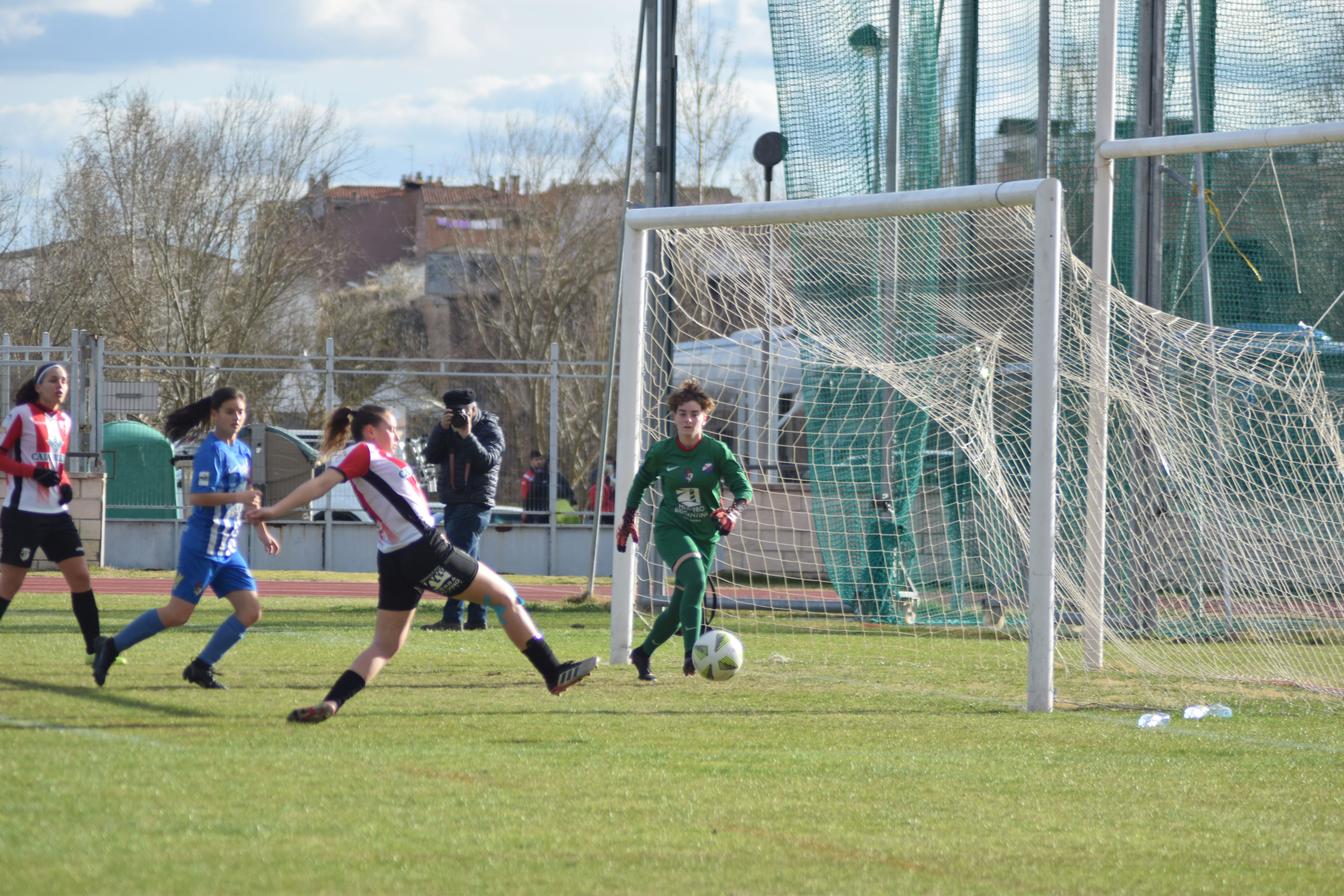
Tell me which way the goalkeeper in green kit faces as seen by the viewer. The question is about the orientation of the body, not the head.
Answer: toward the camera

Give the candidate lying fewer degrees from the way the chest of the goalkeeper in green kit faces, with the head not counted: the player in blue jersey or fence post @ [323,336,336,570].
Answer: the player in blue jersey

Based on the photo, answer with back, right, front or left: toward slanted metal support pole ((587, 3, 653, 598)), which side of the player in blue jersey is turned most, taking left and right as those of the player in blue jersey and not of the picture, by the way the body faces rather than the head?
left

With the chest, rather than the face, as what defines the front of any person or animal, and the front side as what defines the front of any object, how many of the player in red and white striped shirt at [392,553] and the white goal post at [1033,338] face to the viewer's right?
1

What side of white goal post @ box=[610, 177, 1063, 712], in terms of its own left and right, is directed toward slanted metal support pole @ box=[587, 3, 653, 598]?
right

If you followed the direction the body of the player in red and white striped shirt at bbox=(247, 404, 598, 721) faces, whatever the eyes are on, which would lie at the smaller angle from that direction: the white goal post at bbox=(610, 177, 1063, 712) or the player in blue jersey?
the white goal post

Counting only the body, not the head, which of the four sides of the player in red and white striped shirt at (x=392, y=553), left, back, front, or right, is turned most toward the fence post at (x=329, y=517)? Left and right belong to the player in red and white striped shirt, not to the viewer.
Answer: left

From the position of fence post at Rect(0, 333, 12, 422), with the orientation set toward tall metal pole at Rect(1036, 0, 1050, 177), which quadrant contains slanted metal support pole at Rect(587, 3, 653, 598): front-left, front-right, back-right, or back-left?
front-right

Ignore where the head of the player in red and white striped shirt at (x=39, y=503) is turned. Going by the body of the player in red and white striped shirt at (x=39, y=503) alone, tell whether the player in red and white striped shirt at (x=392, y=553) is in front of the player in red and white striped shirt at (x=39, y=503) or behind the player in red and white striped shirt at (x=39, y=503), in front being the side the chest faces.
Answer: in front

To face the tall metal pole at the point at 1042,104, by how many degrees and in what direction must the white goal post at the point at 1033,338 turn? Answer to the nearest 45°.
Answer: approximately 135° to its right

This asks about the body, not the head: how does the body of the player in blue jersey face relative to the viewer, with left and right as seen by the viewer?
facing the viewer and to the right of the viewer

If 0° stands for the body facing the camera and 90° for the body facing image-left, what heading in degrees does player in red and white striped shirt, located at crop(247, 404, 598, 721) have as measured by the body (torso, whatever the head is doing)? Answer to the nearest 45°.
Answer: approximately 270°

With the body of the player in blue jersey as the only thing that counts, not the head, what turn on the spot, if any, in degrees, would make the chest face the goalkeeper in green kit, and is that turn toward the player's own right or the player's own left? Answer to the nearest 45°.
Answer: approximately 45° to the player's own left
